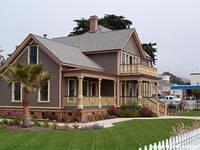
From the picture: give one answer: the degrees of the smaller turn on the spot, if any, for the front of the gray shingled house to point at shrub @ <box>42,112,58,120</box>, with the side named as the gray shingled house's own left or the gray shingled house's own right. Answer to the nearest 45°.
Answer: approximately 90° to the gray shingled house's own right

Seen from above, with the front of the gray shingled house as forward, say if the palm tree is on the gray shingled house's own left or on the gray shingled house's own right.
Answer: on the gray shingled house's own right

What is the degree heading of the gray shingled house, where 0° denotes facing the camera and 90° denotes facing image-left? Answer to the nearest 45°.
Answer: approximately 315°

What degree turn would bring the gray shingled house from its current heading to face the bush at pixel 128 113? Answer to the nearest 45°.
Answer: approximately 45° to its left

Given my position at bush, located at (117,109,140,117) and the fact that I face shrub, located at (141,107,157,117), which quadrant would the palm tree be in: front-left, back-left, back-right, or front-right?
back-right
